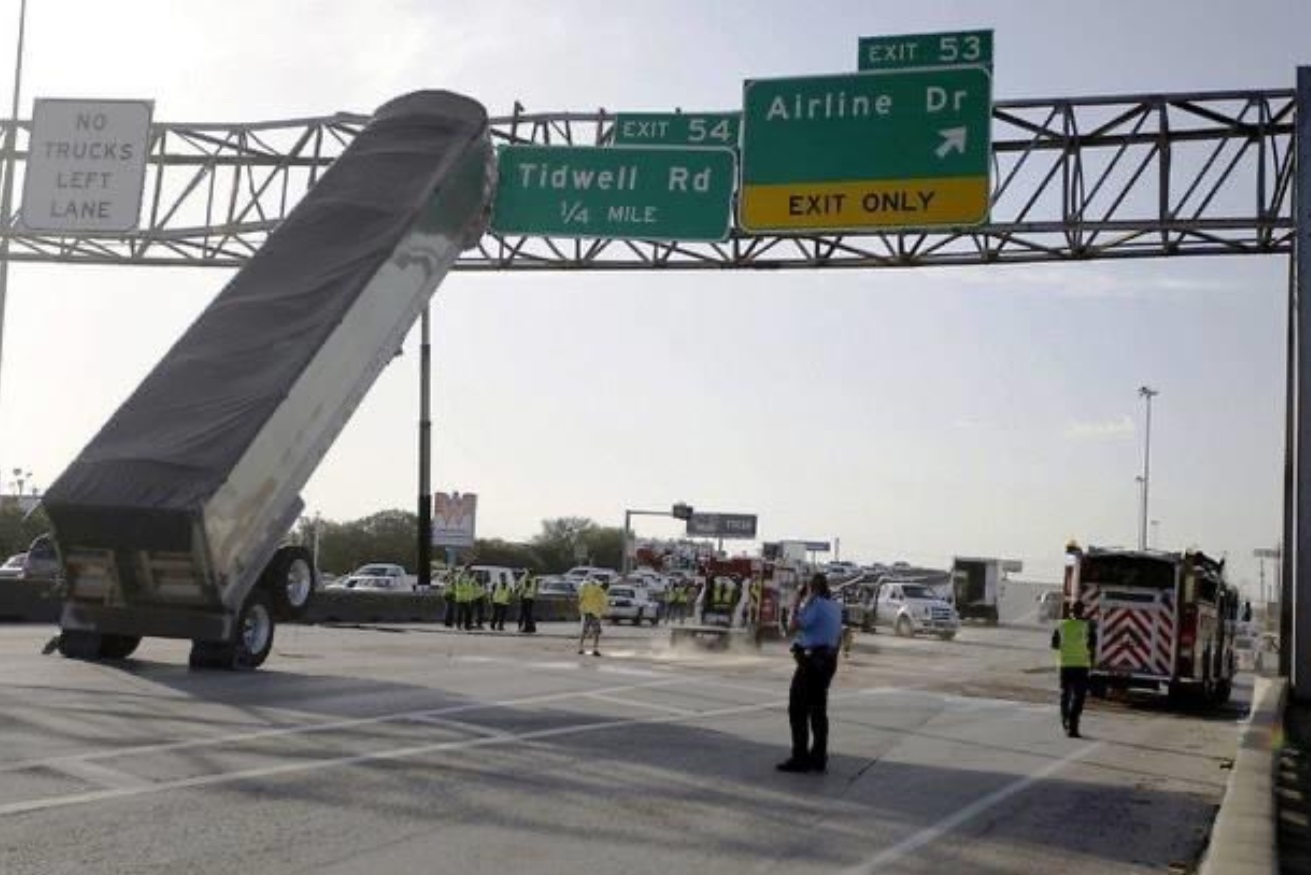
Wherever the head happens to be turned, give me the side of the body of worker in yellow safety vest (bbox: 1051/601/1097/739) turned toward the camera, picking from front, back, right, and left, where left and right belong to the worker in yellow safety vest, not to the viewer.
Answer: back

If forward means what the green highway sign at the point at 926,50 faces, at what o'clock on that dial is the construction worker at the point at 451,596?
The construction worker is roughly at 5 o'clock from the green highway sign.

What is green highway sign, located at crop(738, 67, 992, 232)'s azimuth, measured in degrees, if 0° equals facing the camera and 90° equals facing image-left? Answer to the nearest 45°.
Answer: approximately 0°

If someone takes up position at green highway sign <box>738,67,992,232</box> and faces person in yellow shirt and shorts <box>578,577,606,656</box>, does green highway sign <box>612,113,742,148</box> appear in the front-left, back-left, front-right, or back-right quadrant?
front-left

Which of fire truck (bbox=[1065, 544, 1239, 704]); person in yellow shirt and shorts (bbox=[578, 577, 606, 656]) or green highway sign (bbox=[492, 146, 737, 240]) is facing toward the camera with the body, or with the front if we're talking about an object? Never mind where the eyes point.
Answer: the green highway sign

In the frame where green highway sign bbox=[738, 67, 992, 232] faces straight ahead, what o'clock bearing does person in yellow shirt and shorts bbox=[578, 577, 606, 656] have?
The person in yellow shirt and shorts is roughly at 5 o'clock from the green highway sign.

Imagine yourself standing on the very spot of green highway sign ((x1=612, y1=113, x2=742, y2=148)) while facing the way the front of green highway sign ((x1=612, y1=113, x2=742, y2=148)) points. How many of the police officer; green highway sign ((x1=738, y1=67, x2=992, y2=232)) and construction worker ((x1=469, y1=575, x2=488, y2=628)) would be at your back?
1

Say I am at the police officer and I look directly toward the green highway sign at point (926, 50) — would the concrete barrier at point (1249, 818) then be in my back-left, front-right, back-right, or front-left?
back-right

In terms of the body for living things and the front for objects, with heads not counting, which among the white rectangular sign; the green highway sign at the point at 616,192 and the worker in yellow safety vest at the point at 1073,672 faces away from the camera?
the worker in yellow safety vest

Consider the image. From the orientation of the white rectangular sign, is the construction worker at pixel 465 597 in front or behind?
behind

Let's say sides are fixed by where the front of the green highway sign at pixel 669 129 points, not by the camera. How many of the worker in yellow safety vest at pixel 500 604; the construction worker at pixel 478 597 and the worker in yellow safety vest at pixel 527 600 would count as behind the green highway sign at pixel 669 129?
3

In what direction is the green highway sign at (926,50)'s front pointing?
toward the camera

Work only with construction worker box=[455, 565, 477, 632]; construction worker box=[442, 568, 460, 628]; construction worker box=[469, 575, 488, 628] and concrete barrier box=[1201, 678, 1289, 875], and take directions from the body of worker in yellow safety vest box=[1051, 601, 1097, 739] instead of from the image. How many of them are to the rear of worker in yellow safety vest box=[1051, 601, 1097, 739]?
1
